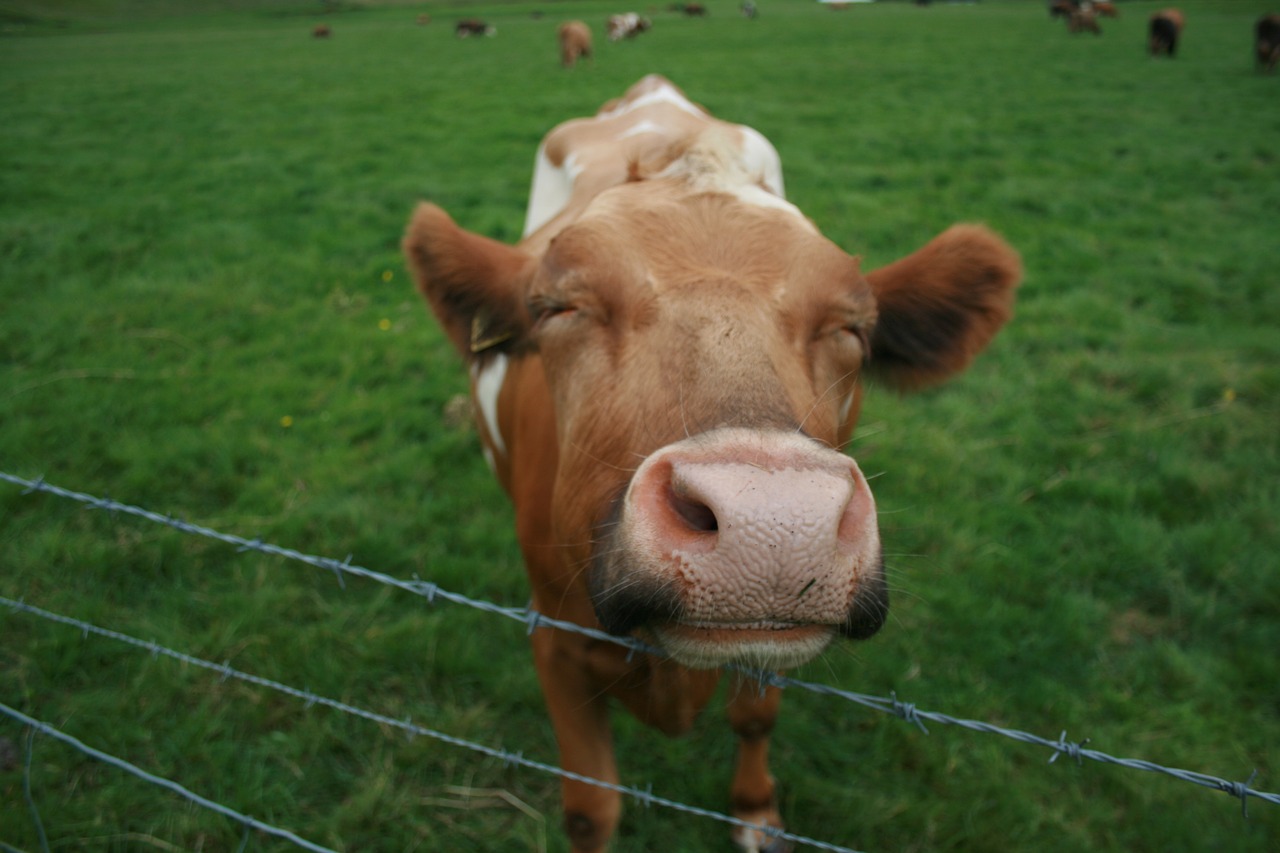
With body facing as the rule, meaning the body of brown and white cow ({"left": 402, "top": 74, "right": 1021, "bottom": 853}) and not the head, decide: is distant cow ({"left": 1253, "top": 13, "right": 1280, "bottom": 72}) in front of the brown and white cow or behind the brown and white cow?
behind

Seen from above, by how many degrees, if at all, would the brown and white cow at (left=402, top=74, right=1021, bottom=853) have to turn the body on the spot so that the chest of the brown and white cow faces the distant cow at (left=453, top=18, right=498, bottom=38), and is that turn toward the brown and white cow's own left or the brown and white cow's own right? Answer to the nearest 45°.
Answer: approximately 180°

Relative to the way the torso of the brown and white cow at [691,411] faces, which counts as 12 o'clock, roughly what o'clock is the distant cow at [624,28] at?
The distant cow is roughly at 6 o'clock from the brown and white cow.

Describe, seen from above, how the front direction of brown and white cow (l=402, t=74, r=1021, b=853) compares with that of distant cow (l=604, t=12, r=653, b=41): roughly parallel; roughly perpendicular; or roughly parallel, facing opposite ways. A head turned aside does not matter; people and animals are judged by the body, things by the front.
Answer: roughly perpendicular

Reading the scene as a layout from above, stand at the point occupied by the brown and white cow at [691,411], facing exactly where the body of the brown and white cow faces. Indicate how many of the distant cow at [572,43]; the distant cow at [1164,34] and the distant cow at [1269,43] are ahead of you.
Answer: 0

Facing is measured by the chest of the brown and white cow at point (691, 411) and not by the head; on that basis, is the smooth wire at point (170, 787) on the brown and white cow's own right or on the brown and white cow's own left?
on the brown and white cow's own right

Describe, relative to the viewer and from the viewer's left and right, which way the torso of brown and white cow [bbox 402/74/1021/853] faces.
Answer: facing the viewer

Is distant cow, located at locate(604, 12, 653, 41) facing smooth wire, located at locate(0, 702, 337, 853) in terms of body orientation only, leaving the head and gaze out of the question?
no

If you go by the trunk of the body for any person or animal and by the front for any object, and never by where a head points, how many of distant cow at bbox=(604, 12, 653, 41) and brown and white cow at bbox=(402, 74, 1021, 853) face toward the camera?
1

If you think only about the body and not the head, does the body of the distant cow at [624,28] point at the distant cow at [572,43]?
no
